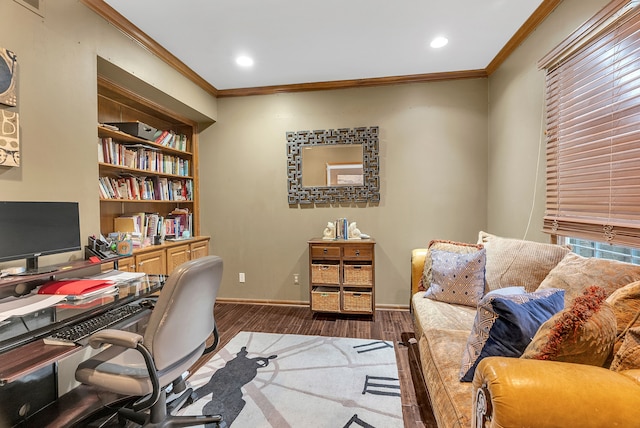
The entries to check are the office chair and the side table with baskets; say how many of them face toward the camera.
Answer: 1

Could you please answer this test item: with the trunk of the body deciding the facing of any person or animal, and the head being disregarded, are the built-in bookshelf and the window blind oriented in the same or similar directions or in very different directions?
very different directions

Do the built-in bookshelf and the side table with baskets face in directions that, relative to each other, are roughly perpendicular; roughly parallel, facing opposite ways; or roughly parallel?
roughly perpendicular

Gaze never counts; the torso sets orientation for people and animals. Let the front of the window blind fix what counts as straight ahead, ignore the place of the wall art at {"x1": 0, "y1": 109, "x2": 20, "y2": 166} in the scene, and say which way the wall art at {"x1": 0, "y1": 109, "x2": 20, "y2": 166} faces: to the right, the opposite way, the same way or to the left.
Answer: the opposite way

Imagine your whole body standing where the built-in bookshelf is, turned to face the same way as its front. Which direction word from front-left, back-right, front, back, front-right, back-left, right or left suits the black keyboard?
front-right

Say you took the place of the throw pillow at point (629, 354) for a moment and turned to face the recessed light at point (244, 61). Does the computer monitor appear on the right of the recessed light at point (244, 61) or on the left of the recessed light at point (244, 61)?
left

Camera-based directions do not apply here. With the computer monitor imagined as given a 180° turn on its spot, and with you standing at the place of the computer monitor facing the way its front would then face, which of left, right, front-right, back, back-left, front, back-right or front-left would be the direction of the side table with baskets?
back-right

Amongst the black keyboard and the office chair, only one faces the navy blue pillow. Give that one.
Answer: the black keyboard

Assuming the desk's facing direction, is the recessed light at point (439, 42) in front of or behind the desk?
in front

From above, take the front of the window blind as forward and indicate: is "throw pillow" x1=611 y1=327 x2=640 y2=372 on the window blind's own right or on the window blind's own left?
on the window blind's own left

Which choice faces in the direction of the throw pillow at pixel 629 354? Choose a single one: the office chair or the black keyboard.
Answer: the black keyboard

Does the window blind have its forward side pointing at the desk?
yes

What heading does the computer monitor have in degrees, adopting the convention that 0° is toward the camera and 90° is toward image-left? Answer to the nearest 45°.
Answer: approximately 315°

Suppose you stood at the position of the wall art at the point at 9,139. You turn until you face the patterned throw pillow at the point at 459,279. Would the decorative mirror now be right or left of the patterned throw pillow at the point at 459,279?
left
